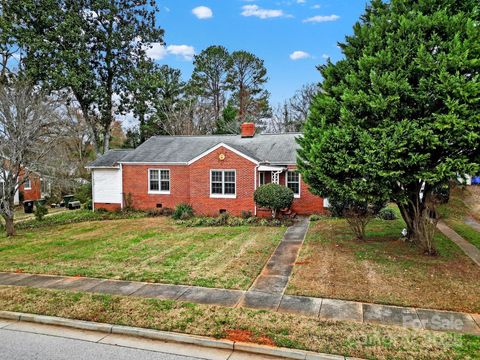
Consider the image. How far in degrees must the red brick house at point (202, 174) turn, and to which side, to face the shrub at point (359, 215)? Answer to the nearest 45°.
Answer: approximately 45° to its left

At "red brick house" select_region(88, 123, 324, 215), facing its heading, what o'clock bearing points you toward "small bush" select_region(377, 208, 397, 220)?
The small bush is roughly at 10 o'clock from the red brick house.

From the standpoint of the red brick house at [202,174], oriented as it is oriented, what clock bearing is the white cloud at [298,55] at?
The white cloud is roughly at 7 o'clock from the red brick house.

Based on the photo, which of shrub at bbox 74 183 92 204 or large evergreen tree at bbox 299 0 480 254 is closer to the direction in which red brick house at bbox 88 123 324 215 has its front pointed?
the large evergreen tree

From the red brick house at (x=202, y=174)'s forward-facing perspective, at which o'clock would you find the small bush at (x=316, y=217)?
The small bush is roughly at 10 o'clock from the red brick house.

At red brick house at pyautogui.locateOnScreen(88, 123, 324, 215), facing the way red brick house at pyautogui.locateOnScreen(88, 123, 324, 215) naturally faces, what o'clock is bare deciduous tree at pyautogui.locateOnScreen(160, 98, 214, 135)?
The bare deciduous tree is roughly at 6 o'clock from the red brick house.

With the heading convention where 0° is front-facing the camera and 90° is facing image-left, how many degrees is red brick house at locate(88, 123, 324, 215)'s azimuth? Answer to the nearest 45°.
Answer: approximately 0°

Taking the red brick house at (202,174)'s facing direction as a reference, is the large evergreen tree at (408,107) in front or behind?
in front

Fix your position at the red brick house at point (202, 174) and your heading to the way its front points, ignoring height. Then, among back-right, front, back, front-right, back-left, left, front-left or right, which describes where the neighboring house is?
back-right
